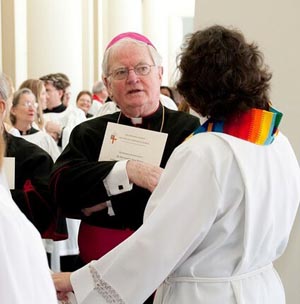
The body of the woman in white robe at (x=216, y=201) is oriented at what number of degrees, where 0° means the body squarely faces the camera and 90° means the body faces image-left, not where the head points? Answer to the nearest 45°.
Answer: approximately 135°

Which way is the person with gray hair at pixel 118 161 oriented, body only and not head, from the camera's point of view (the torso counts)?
toward the camera

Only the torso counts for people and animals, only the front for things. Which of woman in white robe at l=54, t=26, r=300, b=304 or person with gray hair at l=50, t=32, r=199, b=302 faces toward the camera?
the person with gray hair

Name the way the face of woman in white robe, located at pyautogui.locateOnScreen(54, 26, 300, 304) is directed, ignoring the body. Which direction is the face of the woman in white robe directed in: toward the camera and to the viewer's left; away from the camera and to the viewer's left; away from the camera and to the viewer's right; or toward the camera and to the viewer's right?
away from the camera and to the viewer's left

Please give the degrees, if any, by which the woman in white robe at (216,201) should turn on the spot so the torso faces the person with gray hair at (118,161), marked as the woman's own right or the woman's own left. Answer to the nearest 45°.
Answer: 0° — they already face them

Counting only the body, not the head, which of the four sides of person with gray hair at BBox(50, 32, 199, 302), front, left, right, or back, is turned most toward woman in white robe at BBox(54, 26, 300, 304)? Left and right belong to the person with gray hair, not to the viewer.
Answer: front

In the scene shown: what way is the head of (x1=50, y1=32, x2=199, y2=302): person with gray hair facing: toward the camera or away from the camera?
toward the camera

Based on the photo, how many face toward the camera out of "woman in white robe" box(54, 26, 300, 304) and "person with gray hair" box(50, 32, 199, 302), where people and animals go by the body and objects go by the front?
1
